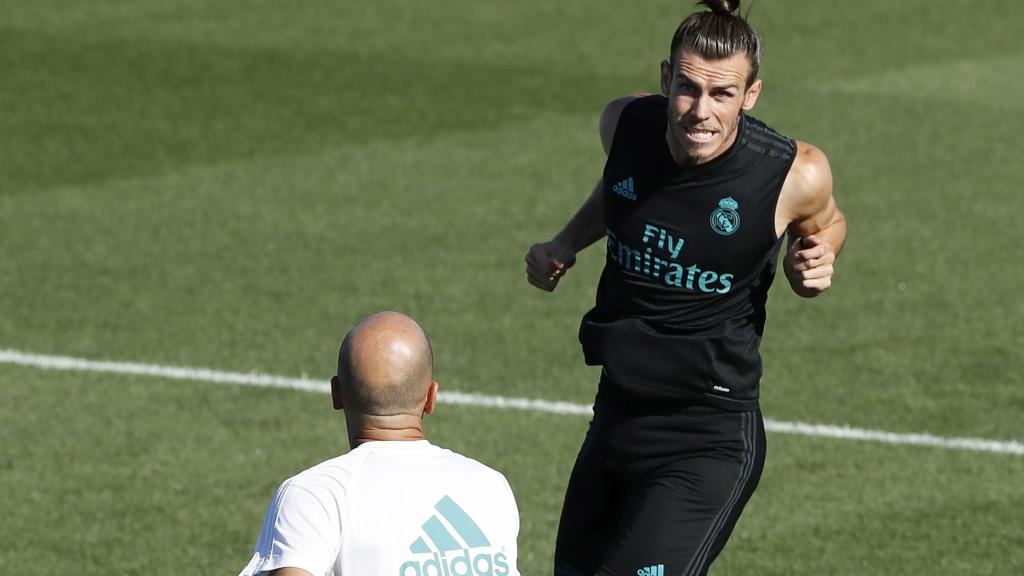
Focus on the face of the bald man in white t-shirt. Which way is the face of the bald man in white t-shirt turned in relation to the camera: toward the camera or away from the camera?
away from the camera

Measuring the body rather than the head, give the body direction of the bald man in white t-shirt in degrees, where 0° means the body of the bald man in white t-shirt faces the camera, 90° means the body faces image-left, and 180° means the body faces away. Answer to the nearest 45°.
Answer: approximately 135°

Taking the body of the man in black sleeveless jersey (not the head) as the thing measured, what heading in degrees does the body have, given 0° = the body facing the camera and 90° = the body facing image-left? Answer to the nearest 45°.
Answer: approximately 45°

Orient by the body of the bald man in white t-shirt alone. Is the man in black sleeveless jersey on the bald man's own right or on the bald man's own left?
on the bald man's own right
